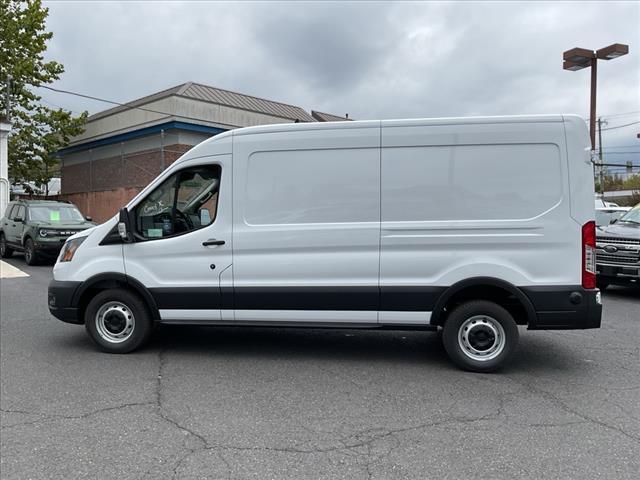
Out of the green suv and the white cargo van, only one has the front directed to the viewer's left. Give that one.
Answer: the white cargo van

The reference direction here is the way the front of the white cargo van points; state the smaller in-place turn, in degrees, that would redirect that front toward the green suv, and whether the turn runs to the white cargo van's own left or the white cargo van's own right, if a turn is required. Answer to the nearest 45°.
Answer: approximately 45° to the white cargo van's own right

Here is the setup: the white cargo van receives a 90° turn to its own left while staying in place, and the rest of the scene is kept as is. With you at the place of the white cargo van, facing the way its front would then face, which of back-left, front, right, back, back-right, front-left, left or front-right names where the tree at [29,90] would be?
back-right

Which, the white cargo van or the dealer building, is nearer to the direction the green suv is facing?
the white cargo van

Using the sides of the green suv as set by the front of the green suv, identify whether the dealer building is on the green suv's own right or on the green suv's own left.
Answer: on the green suv's own left

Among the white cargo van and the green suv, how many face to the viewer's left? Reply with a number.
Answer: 1

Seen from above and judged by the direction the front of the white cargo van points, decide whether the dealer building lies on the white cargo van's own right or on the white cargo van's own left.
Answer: on the white cargo van's own right

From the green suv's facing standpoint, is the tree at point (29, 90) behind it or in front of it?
behind

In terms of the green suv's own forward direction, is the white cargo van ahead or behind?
ahead

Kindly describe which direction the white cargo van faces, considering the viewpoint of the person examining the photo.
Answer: facing to the left of the viewer
